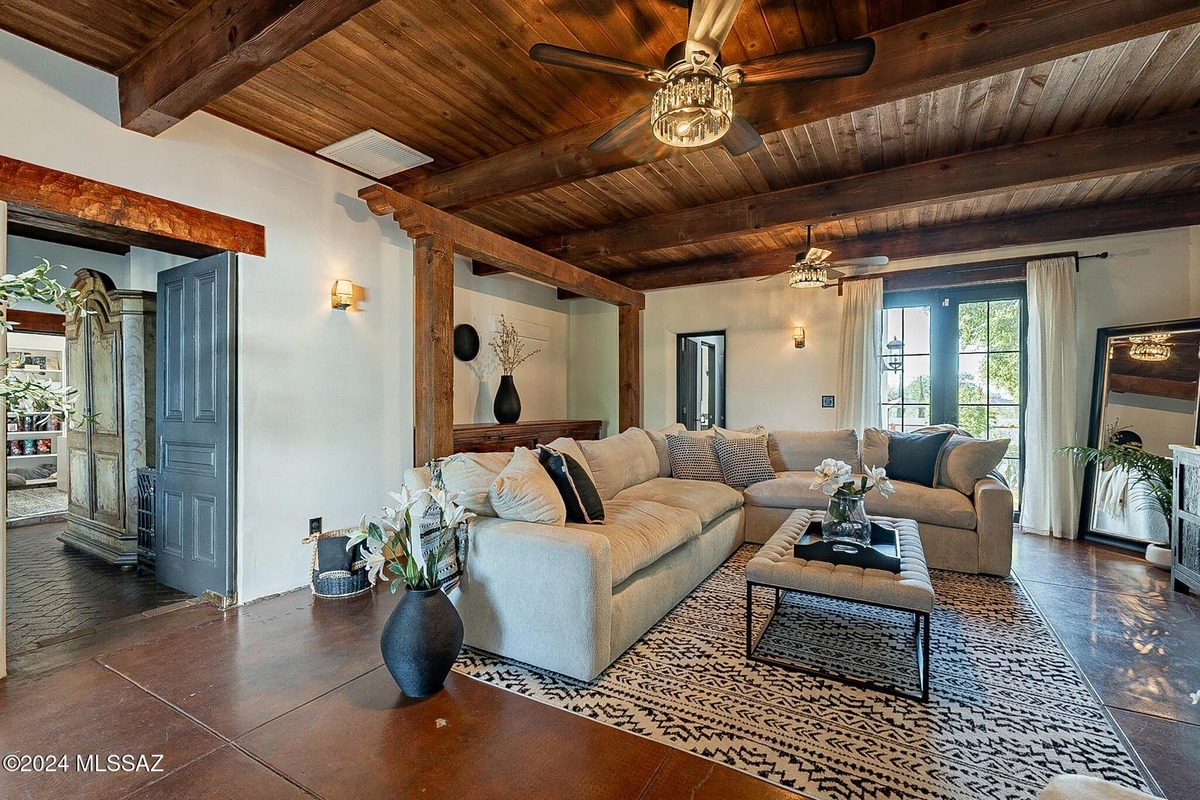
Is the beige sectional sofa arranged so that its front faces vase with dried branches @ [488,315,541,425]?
no

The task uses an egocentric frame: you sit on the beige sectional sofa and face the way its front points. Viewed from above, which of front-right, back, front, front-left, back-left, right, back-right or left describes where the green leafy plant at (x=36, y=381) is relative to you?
right

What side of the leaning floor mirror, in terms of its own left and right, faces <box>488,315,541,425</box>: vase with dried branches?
front

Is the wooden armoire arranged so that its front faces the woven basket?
no

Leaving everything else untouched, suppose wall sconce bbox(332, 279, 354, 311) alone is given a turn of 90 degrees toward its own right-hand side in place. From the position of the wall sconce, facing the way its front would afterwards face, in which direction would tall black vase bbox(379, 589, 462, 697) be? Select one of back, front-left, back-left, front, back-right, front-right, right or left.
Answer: front-left

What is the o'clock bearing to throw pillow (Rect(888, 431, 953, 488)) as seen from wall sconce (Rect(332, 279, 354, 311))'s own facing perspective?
The throw pillow is roughly at 11 o'clock from the wall sconce.

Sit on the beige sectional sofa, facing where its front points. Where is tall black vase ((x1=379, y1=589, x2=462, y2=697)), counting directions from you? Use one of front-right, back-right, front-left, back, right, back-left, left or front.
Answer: right

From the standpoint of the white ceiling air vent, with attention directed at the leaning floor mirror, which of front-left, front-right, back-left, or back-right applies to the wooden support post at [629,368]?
front-left

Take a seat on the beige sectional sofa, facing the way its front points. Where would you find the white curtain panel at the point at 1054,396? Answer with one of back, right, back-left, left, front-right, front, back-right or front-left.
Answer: left

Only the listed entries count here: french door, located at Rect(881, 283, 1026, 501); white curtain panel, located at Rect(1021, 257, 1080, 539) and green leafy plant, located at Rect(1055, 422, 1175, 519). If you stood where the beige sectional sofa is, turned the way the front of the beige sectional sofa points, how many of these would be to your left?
3

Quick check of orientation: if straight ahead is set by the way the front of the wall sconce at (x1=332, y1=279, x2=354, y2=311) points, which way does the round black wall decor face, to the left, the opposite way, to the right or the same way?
the same way

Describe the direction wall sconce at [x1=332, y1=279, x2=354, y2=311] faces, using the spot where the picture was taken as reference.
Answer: facing the viewer and to the right of the viewer

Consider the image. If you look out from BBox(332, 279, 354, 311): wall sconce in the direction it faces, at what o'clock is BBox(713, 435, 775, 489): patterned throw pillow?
The patterned throw pillow is roughly at 11 o'clock from the wall sconce.

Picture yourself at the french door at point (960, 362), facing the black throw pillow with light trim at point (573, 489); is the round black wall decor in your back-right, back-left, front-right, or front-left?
front-right

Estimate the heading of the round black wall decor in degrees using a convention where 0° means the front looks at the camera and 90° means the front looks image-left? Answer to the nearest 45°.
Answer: approximately 315°

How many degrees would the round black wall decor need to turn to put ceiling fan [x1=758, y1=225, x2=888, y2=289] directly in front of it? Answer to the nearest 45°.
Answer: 0° — it already faces it

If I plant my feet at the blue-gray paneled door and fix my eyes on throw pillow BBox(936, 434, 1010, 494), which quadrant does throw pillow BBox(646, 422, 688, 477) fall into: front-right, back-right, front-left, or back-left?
front-left

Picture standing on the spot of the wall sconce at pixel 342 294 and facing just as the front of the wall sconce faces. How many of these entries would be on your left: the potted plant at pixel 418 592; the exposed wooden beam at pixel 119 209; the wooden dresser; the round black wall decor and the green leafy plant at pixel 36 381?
2

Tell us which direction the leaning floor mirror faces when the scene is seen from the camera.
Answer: facing the viewer and to the left of the viewer
